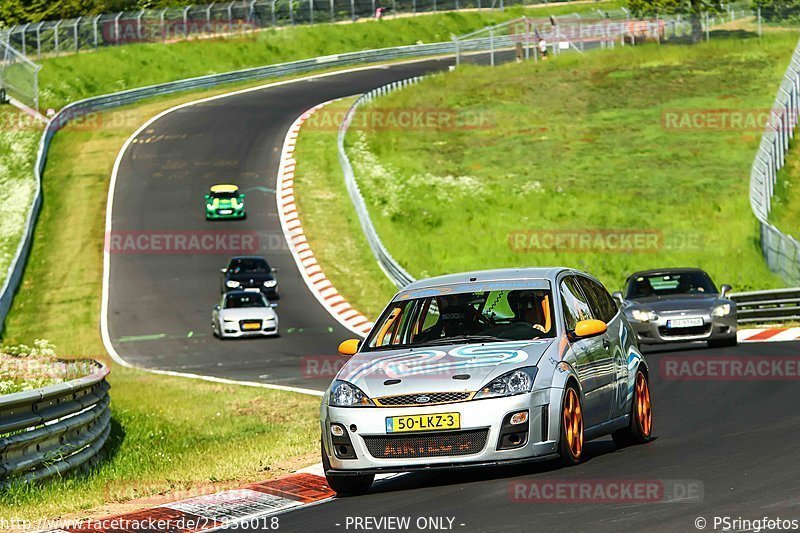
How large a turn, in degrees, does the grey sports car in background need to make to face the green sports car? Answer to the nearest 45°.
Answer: approximately 135° to its right

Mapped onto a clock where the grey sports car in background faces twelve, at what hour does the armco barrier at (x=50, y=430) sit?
The armco barrier is roughly at 1 o'clock from the grey sports car in background.

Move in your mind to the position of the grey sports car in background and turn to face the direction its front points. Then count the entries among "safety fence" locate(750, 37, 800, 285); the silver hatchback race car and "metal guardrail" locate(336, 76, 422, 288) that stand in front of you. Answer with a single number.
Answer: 1

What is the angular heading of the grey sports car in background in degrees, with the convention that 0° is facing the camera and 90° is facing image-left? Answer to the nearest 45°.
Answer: approximately 0°

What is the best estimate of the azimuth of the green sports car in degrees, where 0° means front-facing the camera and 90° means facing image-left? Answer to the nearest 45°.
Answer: approximately 0°

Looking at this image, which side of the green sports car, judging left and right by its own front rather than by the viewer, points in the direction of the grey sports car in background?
front

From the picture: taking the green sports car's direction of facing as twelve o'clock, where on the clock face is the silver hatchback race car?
The silver hatchback race car is roughly at 12 o'clock from the green sports car.

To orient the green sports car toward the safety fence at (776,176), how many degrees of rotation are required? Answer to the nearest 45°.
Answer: approximately 45° to its left

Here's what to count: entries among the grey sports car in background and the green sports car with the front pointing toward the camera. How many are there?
2

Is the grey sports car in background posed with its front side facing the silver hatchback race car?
yes

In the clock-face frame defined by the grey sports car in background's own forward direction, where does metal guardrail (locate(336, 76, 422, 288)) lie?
The metal guardrail is roughly at 5 o'clock from the grey sports car in background.
